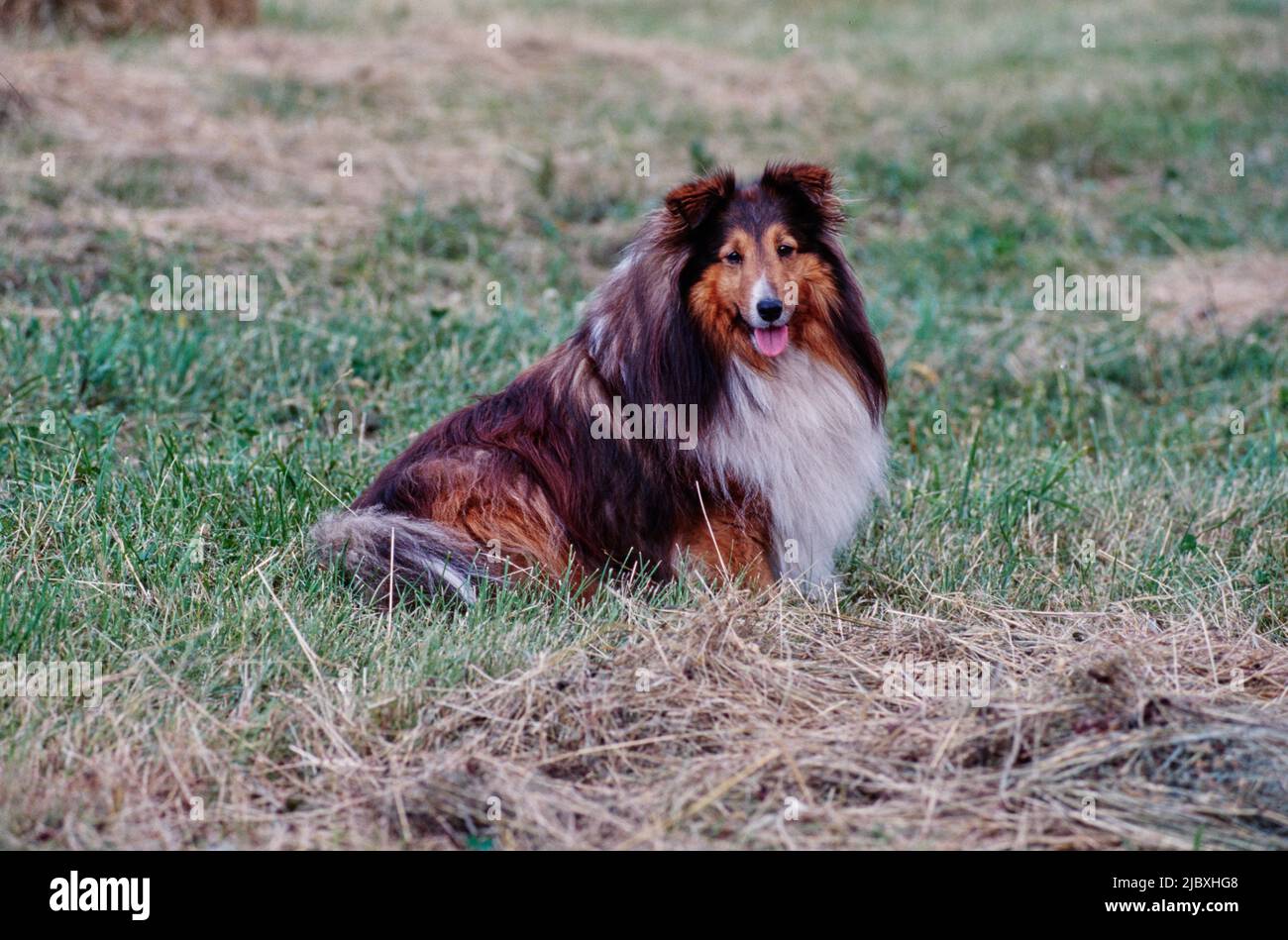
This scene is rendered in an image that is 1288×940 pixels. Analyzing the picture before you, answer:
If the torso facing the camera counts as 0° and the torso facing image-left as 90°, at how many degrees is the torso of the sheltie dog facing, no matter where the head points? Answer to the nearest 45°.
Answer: approximately 315°
